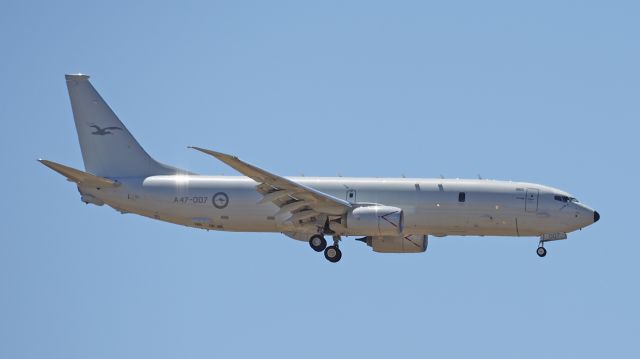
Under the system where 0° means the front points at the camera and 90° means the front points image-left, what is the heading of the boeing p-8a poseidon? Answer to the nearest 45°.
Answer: approximately 270°
